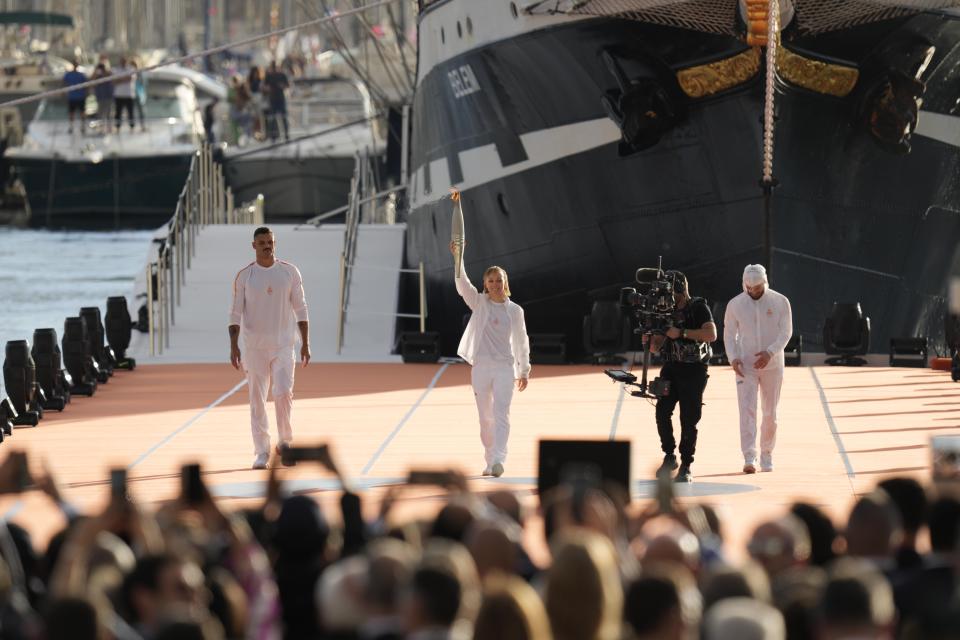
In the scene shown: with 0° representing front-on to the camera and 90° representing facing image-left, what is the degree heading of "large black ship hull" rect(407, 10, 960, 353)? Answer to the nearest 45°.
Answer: approximately 0°

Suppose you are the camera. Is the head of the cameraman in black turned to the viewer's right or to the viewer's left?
to the viewer's left

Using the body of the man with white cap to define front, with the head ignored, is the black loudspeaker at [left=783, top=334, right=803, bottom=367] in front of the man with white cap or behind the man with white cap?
behind

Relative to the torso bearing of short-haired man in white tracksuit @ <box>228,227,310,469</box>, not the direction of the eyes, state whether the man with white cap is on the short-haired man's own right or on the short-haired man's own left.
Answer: on the short-haired man's own left

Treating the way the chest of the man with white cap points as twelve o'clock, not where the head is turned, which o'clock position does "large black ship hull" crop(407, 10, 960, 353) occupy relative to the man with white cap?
The large black ship hull is roughly at 6 o'clock from the man with white cap.
